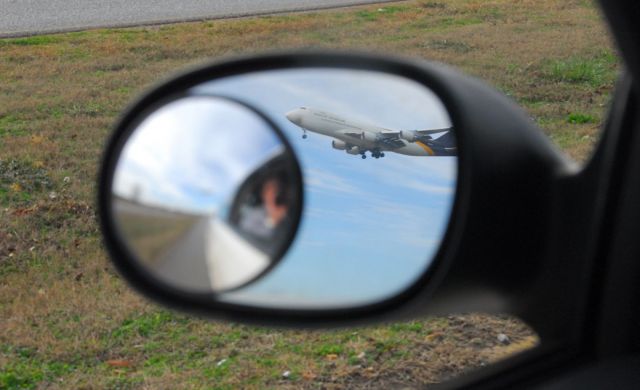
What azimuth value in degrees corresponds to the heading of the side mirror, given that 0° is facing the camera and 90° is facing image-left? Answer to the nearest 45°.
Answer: approximately 0°
